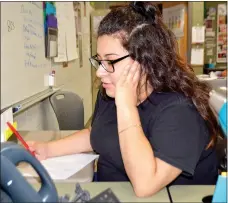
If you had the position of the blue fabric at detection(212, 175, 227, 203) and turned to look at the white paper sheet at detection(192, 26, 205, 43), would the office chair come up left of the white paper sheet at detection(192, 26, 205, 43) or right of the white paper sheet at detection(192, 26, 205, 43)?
left

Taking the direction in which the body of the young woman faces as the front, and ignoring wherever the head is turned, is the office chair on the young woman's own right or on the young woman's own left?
on the young woman's own right

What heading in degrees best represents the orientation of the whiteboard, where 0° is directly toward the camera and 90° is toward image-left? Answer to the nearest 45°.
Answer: approximately 315°

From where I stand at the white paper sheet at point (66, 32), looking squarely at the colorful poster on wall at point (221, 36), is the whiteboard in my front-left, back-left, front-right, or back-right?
back-right

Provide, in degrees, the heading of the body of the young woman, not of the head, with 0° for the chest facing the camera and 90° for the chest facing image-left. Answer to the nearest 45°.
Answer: approximately 45°

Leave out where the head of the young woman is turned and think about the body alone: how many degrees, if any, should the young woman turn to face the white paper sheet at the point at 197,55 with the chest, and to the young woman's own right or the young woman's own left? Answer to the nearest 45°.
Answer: approximately 135° to the young woman's own right
